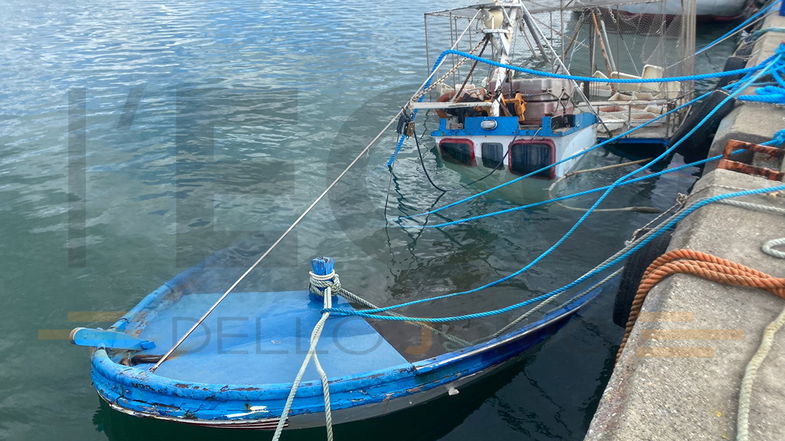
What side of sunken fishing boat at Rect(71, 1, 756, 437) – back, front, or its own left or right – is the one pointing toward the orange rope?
left

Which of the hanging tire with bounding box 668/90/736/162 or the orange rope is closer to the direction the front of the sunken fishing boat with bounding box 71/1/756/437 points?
the orange rope

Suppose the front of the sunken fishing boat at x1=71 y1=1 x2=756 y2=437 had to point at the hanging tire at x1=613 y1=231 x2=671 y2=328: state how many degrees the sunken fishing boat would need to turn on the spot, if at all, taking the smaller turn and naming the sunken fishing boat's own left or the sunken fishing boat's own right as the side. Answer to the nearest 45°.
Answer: approximately 135° to the sunken fishing boat's own left

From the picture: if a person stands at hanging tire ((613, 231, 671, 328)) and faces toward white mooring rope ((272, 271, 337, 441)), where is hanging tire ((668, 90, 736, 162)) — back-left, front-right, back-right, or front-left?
back-right

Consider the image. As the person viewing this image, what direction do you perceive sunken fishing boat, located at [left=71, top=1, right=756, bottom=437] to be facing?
facing the viewer and to the left of the viewer

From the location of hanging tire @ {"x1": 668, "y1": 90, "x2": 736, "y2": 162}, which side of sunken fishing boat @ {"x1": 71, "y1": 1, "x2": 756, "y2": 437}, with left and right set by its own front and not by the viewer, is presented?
back
